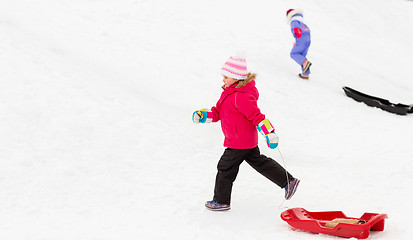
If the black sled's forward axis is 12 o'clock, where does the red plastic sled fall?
The red plastic sled is roughly at 9 o'clock from the black sled.

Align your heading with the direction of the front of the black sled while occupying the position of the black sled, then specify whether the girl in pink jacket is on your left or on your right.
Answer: on your left

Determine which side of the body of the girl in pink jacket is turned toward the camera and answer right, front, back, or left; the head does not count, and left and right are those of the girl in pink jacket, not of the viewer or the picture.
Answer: left

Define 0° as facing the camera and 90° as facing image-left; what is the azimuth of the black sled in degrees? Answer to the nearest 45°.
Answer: approximately 90°

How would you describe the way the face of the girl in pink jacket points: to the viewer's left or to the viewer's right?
to the viewer's left

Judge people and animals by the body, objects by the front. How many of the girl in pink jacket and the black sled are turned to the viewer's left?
2

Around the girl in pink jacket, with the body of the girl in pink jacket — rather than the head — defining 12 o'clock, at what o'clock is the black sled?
The black sled is roughly at 4 o'clock from the girl in pink jacket.
